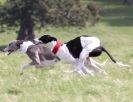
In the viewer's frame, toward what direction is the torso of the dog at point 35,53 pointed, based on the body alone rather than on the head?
to the viewer's left

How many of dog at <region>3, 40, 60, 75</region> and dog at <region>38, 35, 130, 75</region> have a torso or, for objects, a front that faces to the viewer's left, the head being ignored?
2

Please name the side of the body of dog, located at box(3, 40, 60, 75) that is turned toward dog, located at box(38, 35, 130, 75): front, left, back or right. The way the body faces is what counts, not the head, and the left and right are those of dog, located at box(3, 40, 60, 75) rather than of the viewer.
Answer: back

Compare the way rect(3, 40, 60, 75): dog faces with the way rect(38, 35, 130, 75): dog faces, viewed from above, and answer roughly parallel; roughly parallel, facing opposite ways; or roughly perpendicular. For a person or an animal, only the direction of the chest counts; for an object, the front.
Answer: roughly parallel

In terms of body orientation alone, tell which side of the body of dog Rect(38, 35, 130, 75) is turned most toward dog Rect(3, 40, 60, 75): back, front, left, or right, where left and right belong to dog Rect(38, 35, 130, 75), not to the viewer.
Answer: front

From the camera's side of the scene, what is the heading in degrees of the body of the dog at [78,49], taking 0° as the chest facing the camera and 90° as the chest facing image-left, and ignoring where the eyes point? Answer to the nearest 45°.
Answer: approximately 90°
